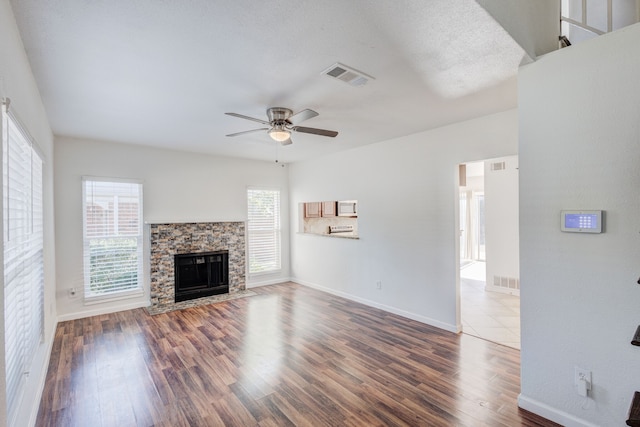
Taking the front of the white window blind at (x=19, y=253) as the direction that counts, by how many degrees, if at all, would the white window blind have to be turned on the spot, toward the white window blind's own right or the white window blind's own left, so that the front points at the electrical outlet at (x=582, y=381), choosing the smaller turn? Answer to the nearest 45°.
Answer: approximately 45° to the white window blind's own right

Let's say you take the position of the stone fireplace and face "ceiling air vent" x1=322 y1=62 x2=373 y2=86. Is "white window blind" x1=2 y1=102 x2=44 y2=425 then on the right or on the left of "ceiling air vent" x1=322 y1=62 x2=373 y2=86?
right

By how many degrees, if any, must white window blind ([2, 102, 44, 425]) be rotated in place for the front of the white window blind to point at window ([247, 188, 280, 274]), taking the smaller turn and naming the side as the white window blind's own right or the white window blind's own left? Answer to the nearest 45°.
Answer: approximately 45° to the white window blind's own left

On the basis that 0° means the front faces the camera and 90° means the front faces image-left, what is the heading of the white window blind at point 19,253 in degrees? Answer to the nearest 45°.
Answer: approximately 270°

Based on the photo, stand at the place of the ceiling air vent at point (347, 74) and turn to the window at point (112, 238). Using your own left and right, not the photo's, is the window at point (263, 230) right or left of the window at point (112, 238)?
right

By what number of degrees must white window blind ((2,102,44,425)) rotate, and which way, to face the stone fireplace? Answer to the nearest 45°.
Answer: approximately 45° to its left

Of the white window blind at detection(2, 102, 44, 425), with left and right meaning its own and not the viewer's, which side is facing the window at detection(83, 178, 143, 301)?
left
